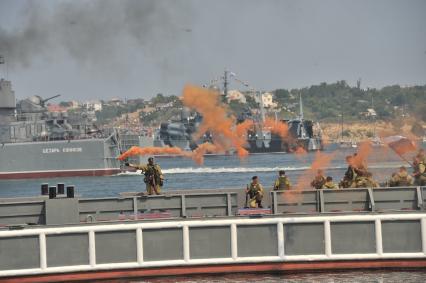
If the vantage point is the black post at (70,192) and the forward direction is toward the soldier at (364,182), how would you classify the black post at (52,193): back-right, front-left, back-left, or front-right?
back-left

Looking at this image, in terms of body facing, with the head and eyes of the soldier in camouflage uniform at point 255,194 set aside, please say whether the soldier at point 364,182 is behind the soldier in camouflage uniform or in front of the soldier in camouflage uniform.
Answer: behind

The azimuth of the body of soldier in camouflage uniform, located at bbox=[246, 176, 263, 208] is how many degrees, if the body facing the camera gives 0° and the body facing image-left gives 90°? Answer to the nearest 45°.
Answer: approximately 45°

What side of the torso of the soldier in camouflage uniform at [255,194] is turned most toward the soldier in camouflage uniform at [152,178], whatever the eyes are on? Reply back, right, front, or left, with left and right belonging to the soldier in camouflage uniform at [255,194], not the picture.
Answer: right

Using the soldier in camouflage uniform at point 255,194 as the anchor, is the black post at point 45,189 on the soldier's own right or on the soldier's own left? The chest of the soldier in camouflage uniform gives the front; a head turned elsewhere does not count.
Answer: on the soldier's own right

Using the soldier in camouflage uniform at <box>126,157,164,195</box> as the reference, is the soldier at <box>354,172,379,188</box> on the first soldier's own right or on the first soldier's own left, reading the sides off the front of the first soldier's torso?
on the first soldier's own left

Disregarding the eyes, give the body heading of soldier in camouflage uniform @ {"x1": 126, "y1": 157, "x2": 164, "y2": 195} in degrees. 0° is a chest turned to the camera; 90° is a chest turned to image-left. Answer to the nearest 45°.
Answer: approximately 0°
